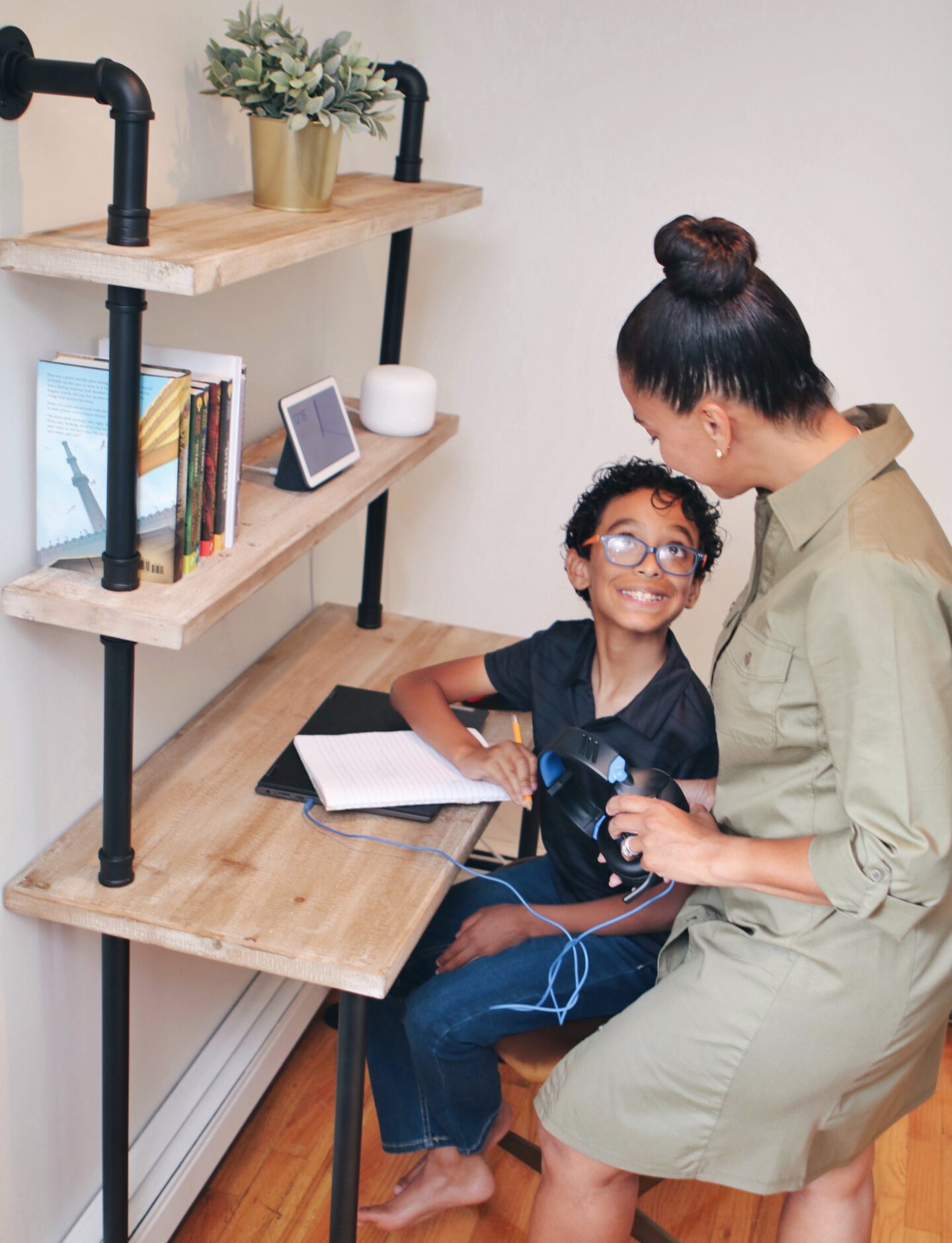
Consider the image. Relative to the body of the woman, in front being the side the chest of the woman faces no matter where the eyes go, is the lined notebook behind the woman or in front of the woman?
in front

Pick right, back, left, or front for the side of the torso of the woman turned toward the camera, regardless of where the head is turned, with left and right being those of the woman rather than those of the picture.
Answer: left

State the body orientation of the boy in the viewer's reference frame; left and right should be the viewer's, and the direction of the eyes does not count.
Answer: facing the viewer and to the left of the viewer

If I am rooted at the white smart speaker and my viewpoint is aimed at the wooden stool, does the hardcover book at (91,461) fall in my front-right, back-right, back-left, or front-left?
front-right

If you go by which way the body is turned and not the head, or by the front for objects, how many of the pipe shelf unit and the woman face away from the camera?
0

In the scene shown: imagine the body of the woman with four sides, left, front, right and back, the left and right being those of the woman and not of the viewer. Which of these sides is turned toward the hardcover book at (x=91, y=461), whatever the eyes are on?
front

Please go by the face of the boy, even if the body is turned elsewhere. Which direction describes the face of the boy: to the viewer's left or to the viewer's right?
to the viewer's right

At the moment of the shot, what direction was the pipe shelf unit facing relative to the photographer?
facing the viewer and to the right of the viewer

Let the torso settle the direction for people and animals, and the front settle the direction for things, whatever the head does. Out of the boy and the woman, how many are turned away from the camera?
0

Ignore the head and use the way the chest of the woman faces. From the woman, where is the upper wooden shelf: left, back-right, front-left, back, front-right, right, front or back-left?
front

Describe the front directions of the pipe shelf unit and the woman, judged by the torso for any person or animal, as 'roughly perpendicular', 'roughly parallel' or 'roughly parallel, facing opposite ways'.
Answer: roughly parallel, facing opposite ways

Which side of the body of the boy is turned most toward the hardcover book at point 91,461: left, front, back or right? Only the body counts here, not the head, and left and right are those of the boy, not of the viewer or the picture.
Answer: front
